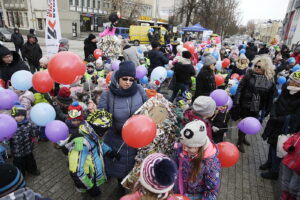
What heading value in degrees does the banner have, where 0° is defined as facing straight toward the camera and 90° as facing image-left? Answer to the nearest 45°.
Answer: approximately 0°

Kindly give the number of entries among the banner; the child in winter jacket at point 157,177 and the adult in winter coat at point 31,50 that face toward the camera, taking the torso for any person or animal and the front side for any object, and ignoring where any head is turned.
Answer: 2

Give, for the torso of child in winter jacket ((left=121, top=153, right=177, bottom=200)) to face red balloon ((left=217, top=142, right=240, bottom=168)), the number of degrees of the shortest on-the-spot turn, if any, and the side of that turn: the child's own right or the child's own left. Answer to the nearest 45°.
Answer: approximately 45° to the child's own right

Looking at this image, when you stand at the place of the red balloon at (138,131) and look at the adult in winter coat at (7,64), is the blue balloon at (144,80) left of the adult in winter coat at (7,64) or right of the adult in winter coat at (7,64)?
right

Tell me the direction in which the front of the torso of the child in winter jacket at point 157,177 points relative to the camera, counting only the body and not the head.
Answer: away from the camera

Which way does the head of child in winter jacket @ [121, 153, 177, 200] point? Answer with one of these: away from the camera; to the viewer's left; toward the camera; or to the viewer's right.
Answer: away from the camera

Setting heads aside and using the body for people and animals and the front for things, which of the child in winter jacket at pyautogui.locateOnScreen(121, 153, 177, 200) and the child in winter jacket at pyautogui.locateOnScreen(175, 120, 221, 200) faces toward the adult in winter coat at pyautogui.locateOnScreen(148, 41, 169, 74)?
the child in winter jacket at pyautogui.locateOnScreen(121, 153, 177, 200)

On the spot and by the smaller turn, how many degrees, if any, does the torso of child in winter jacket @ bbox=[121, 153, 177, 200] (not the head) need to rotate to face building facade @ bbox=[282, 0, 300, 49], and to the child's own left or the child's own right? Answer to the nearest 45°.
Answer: approximately 45° to the child's own right

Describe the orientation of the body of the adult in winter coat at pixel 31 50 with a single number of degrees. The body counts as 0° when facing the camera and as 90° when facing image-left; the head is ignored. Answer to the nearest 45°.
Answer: approximately 0°

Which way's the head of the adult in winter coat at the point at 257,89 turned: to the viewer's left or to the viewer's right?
to the viewer's left

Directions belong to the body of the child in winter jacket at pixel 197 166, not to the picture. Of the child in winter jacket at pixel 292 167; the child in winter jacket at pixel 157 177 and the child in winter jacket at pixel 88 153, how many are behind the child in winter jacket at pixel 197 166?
1
